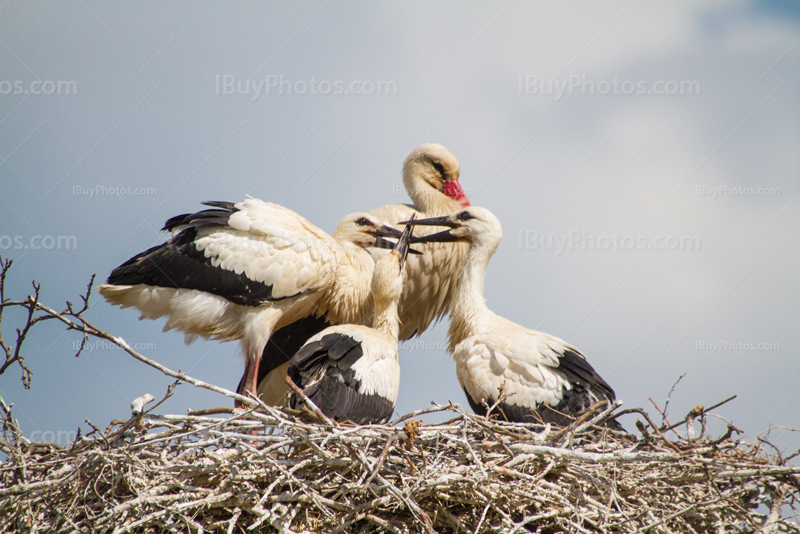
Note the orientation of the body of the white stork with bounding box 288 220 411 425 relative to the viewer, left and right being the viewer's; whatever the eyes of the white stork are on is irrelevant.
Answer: facing away from the viewer and to the right of the viewer

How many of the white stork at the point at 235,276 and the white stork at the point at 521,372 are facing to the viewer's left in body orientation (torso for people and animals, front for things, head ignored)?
1

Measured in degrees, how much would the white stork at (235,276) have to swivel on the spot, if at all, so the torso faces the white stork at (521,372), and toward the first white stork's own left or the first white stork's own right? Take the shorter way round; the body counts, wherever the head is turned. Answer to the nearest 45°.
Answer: approximately 45° to the first white stork's own right

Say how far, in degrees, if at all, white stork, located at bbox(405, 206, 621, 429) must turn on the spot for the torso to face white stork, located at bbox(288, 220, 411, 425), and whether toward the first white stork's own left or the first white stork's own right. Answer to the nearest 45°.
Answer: approximately 45° to the first white stork's own left

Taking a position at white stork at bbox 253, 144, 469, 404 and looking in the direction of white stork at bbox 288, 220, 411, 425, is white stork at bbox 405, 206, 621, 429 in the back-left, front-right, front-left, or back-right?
front-left

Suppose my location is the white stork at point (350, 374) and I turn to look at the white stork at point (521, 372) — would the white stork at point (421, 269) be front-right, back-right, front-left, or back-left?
front-left

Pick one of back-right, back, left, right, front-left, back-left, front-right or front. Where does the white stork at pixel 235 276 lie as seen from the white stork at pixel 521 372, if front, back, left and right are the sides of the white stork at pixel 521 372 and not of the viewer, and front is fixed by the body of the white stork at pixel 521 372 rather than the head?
front

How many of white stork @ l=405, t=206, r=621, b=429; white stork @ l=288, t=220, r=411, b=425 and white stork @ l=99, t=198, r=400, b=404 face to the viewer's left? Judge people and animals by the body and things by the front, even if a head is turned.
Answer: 1

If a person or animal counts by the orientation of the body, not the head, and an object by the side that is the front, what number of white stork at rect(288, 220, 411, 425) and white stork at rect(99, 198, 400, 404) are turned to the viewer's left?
0

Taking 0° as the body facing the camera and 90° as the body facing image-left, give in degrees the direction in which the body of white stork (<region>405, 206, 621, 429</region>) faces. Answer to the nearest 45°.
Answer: approximately 90°

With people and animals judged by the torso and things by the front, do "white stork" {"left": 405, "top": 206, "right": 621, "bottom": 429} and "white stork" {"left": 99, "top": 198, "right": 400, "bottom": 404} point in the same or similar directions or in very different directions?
very different directions

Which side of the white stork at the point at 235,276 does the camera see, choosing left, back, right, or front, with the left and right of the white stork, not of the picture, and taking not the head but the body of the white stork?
right
